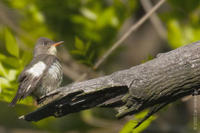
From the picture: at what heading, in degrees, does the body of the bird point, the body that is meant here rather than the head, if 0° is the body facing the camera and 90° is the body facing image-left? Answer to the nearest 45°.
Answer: approximately 270°
